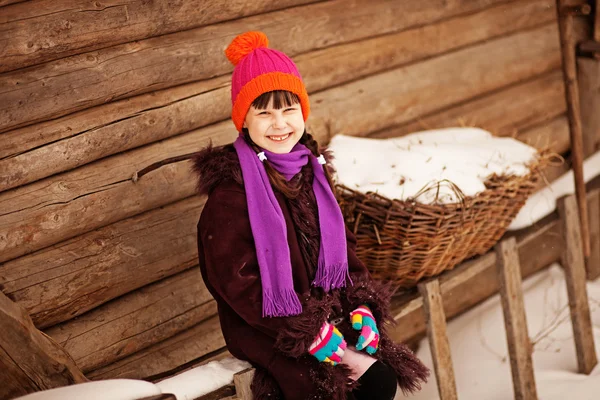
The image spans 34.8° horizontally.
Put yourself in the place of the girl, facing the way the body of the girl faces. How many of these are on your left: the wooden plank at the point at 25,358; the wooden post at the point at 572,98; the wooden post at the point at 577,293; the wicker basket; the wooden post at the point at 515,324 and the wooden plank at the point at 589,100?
5

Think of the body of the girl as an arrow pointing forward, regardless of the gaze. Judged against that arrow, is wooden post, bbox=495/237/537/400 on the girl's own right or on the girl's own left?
on the girl's own left

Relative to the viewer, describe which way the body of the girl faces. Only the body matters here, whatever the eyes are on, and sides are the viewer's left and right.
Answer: facing the viewer and to the right of the viewer

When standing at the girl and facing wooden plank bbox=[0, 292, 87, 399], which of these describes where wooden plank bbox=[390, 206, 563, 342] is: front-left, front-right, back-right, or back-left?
back-right

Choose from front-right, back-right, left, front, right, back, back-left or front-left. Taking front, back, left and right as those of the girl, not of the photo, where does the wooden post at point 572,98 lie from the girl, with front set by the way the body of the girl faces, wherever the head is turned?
left

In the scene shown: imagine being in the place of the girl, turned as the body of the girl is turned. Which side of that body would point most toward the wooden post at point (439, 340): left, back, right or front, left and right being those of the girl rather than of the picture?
left

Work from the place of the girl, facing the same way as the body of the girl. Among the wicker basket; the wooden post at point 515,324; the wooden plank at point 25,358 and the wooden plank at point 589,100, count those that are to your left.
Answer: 3

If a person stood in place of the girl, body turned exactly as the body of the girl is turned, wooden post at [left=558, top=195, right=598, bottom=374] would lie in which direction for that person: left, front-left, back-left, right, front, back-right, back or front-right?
left

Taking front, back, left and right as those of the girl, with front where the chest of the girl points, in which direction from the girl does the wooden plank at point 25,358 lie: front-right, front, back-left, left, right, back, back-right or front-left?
back-right

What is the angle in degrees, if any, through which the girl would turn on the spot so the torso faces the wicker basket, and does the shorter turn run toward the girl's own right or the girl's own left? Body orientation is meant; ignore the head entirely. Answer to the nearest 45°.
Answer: approximately 90° to the girl's own left
